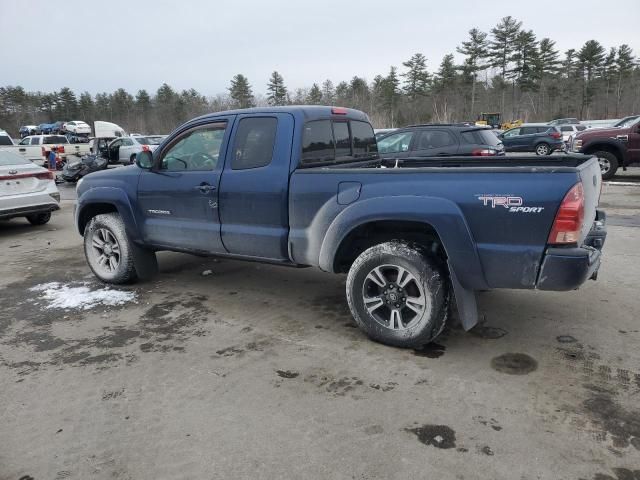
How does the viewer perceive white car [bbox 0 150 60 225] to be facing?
facing away from the viewer and to the left of the viewer

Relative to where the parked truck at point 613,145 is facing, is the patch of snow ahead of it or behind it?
ahead

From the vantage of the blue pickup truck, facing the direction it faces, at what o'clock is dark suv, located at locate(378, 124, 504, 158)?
The dark suv is roughly at 2 o'clock from the blue pickup truck.

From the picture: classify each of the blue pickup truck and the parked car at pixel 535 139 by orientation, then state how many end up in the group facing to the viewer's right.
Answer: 0

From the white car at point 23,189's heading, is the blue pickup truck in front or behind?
behind

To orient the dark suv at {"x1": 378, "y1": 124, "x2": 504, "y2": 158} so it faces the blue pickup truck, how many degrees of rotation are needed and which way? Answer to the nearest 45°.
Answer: approximately 135° to its left

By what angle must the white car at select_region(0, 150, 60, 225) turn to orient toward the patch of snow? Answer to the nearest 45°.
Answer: approximately 135° to its left

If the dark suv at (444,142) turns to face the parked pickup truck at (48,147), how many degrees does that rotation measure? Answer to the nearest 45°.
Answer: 0° — it already faces it

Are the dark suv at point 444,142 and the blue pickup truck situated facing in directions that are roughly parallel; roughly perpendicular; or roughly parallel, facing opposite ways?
roughly parallel

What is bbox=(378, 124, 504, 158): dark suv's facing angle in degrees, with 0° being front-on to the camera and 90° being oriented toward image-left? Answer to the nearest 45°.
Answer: approximately 135°

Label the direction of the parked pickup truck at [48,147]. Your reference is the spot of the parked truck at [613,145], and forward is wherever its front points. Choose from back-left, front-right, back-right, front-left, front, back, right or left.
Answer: front-right

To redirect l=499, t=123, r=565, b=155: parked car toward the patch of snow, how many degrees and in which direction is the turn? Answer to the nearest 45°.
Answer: approximately 90° to its left

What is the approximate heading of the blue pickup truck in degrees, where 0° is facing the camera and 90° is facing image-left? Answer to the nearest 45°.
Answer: approximately 135°

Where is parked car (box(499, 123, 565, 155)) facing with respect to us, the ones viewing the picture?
facing to the left of the viewer

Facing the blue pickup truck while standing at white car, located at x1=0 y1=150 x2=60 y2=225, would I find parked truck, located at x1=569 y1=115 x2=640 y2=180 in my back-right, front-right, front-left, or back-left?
front-left

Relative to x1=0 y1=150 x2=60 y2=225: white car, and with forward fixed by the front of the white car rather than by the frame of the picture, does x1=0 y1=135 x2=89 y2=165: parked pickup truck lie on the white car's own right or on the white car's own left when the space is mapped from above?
on the white car's own right
